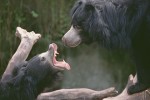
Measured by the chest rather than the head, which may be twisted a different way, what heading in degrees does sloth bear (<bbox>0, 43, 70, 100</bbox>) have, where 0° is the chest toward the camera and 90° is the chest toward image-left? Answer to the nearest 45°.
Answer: approximately 270°

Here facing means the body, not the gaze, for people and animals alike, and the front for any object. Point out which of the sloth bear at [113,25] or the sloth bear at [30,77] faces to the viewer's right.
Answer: the sloth bear at [30,77]

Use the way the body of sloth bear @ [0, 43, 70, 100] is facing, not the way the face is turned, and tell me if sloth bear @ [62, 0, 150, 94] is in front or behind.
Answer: in front

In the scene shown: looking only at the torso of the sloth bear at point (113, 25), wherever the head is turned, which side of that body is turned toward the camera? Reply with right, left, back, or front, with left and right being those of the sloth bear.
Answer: left

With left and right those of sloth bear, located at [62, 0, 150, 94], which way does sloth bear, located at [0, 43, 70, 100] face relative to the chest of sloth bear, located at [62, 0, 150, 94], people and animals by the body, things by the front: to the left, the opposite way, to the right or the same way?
the opposite way

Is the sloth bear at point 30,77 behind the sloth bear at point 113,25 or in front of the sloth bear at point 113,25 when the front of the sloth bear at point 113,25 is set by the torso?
in front

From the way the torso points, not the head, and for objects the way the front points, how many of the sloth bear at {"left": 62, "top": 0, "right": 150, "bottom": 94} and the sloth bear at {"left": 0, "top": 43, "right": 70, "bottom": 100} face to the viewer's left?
1
